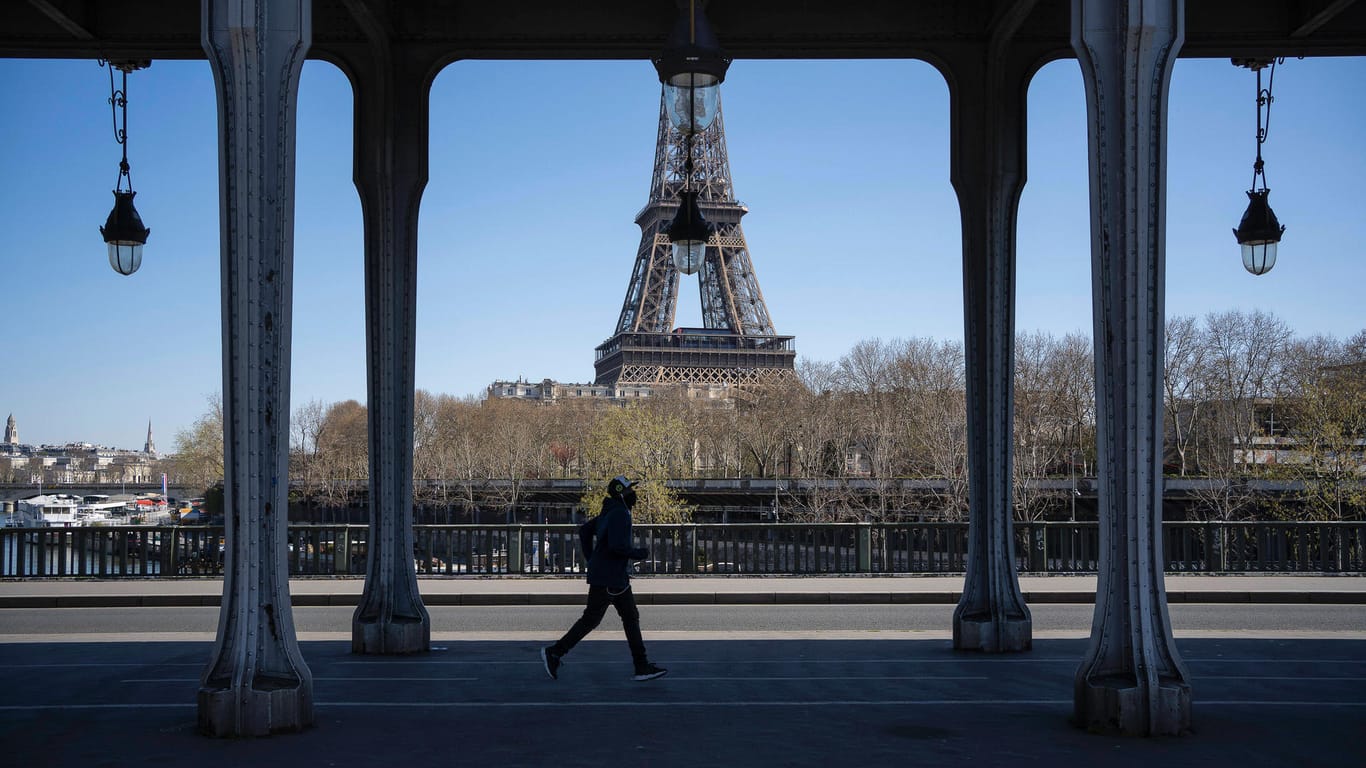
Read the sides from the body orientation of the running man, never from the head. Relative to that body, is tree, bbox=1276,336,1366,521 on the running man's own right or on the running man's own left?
on the running man's own left

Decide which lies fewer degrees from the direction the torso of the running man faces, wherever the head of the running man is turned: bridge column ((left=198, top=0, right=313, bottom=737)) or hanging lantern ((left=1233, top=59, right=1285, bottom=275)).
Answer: the hanging lantern

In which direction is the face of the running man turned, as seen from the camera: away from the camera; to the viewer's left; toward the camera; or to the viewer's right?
to the viewer's right

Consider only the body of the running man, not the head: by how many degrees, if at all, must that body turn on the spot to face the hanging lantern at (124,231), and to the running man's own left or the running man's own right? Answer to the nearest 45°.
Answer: approximately 135° to the running man's own left

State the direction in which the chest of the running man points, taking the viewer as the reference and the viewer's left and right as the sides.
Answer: facing to the right of the viewer

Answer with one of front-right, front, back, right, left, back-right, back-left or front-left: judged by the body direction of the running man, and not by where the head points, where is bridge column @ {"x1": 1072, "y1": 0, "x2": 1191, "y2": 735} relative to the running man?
front-right

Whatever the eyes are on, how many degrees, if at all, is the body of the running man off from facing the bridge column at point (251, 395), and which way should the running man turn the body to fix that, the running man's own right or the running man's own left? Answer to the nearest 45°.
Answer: approximately 135° to the running man's own right

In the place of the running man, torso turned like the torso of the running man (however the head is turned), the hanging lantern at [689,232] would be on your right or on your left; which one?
on your left
